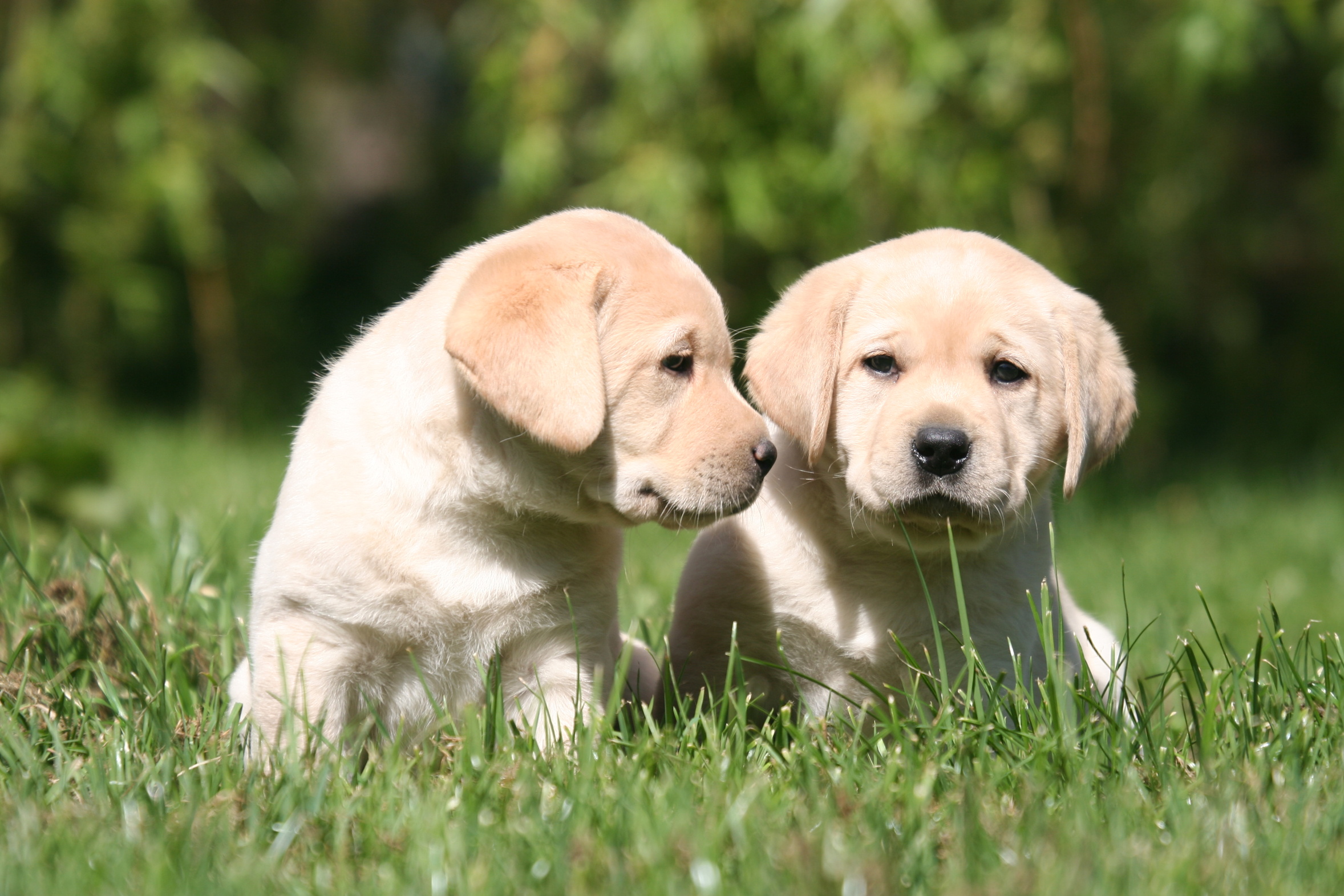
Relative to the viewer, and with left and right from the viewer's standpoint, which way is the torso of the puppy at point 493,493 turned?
facing the viewer and to the right of the viewer

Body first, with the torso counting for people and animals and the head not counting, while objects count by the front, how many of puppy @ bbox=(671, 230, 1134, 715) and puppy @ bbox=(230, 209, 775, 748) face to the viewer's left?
0

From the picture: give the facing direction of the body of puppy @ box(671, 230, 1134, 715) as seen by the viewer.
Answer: toward the camera

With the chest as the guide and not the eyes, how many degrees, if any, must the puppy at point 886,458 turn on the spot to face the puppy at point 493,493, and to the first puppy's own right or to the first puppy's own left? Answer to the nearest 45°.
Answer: approximately 45° to the first puppy's own right
